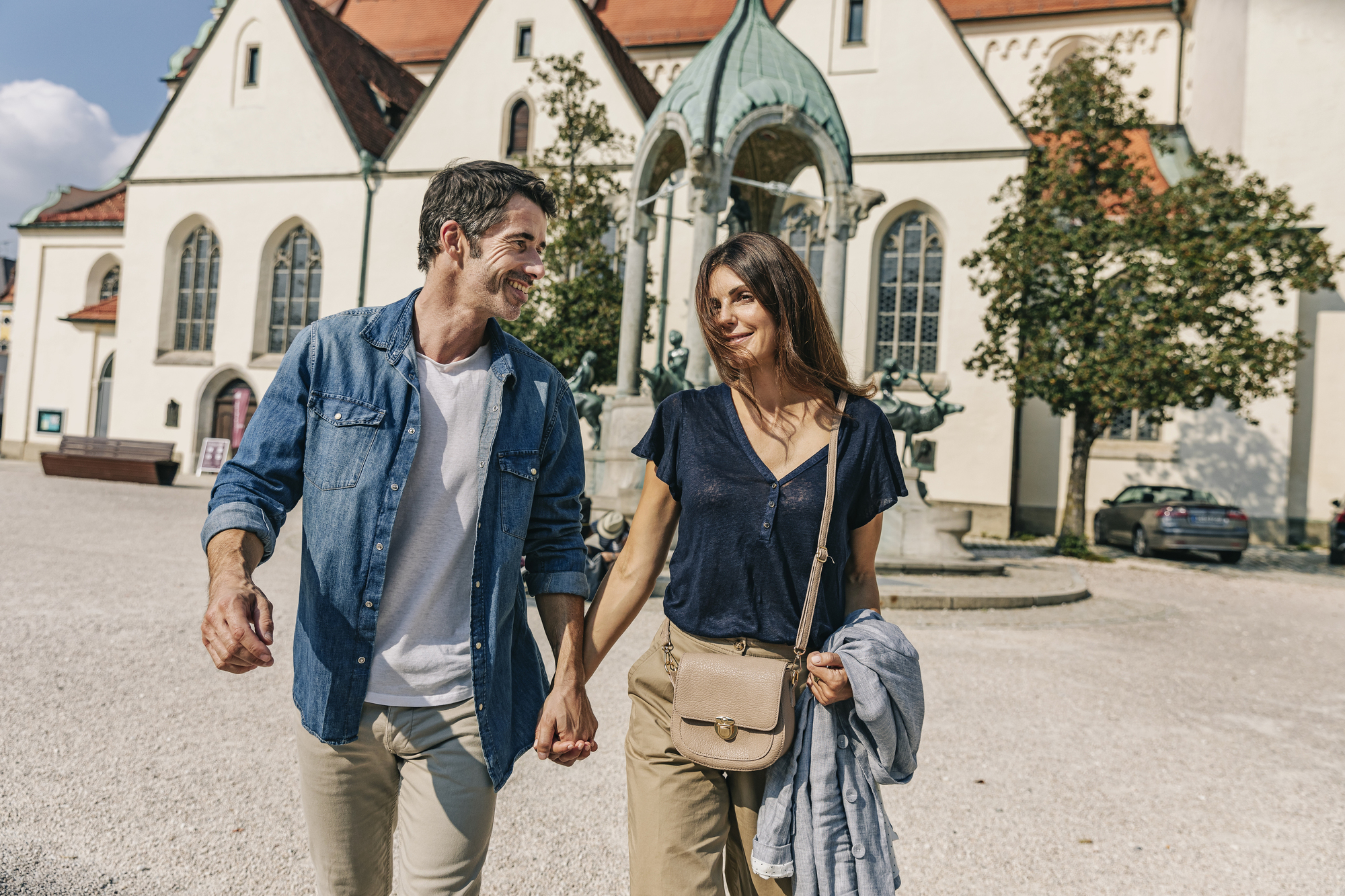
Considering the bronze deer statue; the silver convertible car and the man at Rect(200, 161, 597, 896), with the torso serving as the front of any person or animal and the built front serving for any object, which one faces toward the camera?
the man

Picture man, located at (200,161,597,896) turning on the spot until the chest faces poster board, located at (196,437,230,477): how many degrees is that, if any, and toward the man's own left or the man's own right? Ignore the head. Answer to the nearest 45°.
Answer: approximately 180°

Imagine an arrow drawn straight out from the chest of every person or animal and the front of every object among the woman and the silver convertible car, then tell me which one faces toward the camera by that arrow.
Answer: the woman

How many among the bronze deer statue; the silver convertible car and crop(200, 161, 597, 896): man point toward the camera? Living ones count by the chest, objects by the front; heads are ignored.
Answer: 1

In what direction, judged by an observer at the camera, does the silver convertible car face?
facing away from the viewer and to the left of the viewer

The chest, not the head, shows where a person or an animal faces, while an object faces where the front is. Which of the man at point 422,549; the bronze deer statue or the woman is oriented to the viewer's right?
the bronze deer statue

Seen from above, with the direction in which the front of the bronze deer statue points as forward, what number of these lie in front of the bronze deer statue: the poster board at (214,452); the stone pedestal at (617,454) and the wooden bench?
0

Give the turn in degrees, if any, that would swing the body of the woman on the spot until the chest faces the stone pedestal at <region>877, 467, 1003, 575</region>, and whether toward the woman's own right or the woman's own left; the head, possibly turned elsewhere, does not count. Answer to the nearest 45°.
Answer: approximately 180°

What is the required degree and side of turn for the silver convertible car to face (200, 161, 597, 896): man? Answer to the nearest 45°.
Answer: approximately 135° to its left

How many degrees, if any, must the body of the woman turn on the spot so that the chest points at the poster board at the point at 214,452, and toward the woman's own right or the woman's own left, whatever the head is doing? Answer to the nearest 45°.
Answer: approximately 135° to the woman's own right

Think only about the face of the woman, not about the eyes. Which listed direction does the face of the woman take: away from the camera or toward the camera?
toward the camera

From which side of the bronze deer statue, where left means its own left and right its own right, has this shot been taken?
right

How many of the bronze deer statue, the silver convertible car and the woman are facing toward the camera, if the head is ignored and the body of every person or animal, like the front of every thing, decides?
1

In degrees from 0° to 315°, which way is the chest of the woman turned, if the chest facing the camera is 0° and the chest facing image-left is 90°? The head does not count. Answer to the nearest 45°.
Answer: approximately 0°

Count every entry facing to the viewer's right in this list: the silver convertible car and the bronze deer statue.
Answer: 1

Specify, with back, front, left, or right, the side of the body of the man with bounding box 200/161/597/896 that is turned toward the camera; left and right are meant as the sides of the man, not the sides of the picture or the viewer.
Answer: front

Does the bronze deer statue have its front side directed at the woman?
no

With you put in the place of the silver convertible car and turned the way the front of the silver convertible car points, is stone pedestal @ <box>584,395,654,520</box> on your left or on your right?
on your left

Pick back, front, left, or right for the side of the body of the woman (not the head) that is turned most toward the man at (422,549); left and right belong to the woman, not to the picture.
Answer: right

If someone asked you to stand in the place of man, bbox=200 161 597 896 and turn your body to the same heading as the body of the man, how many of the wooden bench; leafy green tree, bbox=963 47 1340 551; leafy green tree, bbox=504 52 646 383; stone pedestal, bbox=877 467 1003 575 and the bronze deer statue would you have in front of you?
0
